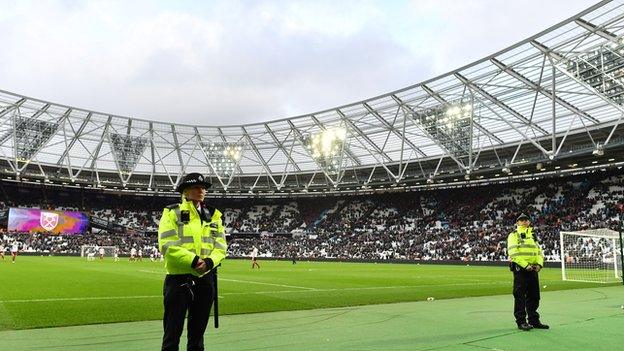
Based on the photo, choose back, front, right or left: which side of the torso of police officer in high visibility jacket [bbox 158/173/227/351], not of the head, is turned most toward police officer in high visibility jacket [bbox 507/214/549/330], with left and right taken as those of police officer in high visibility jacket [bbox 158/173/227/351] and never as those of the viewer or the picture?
left

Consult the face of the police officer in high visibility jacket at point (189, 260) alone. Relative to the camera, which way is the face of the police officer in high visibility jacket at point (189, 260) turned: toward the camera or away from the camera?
toward the camera

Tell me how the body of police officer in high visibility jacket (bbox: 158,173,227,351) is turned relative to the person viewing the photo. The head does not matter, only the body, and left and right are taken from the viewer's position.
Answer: facing the viewer and to the right of the viewer
